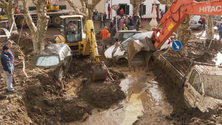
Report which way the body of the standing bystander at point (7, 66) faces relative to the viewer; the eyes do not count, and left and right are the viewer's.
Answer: facing to the right of the viewer

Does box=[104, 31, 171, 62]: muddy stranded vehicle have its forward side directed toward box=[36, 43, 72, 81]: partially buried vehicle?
yes

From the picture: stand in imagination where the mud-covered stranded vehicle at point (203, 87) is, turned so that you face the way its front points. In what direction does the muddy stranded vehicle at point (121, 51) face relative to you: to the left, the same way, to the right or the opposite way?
to the right
